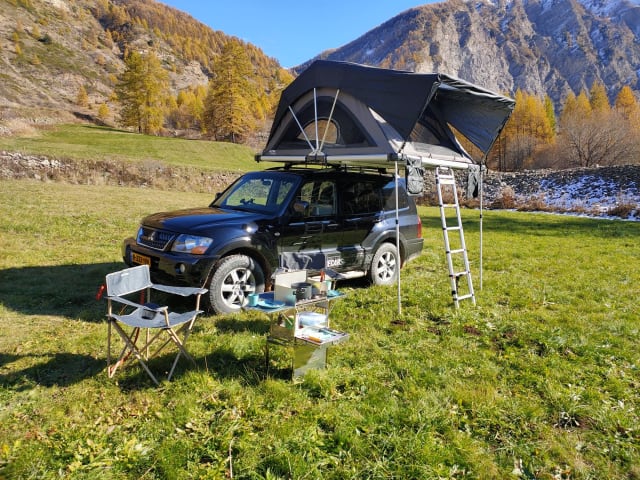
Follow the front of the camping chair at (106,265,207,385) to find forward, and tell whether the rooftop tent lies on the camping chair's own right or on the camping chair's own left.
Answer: on the camping chair's own left

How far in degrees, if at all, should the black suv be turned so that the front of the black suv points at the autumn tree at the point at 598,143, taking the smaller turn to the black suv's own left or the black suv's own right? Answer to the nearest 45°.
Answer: approximately 180°

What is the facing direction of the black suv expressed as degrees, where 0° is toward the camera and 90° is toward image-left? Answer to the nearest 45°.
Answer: approximately 45°

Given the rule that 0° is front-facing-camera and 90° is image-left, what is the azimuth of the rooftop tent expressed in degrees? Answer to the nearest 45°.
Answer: approximately 315°

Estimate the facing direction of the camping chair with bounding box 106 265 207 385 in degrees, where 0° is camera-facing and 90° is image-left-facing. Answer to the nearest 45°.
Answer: approximately 315°

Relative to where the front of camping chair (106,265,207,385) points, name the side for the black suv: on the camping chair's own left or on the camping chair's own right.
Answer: on the camping chair's own left
